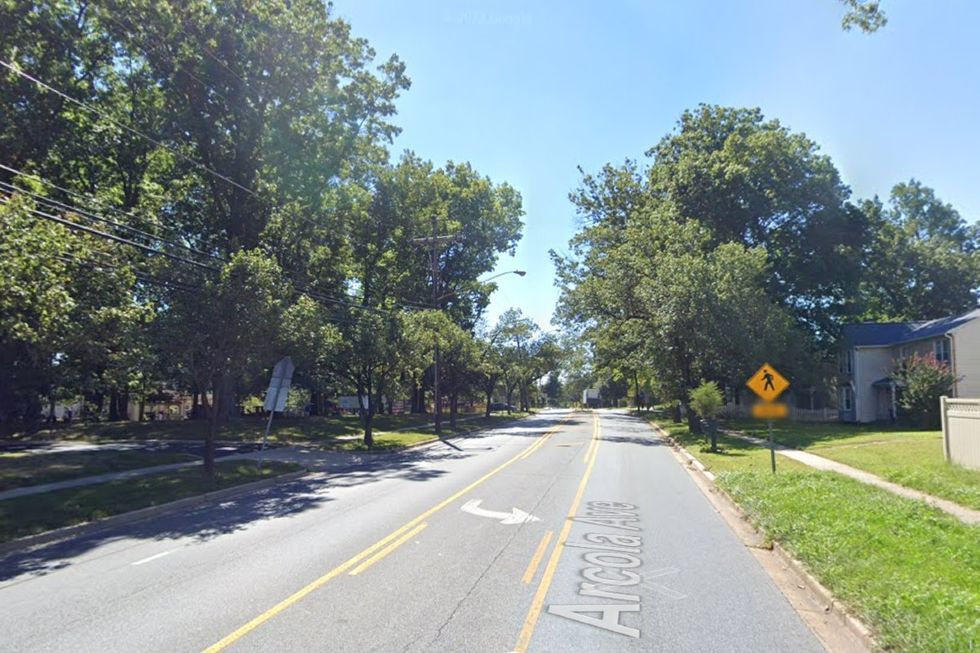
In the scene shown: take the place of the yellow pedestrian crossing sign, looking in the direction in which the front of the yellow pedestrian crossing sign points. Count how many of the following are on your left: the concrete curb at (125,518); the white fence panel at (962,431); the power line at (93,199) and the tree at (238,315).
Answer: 1

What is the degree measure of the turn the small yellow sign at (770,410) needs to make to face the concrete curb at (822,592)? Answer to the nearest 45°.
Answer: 0° — it already faces it

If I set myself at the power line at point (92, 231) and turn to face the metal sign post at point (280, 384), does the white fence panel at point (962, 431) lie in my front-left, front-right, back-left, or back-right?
front-right

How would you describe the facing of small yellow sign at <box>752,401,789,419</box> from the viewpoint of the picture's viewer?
facing the viewer

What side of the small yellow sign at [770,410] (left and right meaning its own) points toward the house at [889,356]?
back

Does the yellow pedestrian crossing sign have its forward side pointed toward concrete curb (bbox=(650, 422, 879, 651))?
yes

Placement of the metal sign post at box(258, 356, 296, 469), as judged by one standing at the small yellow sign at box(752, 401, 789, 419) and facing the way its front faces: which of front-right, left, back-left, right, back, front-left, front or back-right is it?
right

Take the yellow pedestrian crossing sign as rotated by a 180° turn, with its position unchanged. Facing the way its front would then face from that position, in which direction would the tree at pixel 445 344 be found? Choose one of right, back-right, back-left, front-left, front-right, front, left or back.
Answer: front-left

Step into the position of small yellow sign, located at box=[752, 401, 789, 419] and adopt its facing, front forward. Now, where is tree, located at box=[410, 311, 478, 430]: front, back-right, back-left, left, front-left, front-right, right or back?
back-right

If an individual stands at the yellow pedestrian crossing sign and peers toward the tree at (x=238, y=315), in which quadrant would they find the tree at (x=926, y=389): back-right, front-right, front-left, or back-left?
back-right

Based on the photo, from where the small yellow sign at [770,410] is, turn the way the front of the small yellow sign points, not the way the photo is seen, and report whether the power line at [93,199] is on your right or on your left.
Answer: on your right

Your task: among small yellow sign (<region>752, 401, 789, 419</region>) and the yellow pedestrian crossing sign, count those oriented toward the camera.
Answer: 2

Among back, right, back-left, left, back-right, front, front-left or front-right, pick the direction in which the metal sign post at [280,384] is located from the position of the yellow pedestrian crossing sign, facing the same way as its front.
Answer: right

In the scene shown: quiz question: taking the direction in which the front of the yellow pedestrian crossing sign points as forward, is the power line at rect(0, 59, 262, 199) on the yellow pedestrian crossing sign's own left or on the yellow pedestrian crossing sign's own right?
on the yellow pedestrian crossing sign's own right
